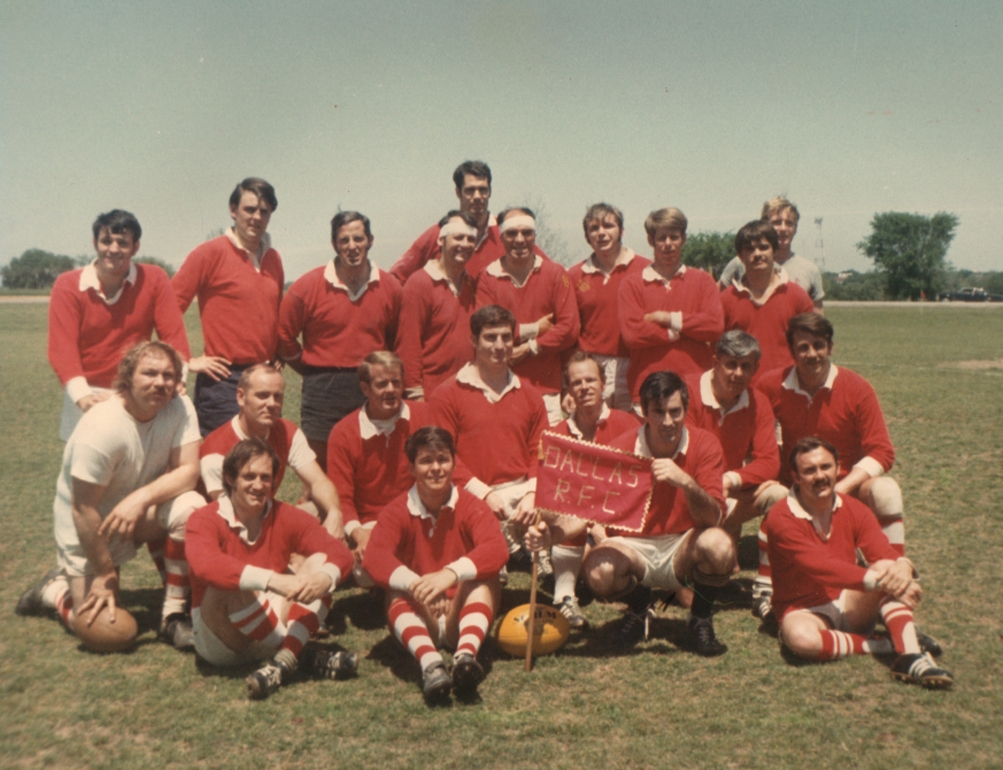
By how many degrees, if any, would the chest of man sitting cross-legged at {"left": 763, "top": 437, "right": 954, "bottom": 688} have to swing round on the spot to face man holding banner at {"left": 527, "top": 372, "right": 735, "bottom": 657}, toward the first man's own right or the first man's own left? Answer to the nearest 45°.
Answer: approximately 135° to the first man's own right

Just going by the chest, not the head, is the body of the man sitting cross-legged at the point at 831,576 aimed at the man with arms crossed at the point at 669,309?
no

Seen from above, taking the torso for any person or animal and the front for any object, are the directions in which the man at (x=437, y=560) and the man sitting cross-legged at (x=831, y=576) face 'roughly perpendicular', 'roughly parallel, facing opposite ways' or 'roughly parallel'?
roughly parallel

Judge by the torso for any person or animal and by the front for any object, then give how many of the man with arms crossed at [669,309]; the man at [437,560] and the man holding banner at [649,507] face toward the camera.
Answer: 3

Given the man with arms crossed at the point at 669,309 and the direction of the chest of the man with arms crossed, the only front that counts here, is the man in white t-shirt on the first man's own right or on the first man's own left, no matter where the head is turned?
on the first man's own right

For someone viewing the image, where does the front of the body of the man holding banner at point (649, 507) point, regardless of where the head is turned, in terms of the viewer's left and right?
facing the viewer

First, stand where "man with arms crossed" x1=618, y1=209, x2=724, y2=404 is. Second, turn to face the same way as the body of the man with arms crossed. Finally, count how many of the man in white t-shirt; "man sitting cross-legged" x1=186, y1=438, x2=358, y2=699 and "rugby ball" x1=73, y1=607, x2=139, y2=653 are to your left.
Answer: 0

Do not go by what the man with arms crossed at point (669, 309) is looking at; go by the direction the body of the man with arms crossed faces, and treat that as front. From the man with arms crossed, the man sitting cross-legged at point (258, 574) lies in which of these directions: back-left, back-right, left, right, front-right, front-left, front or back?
front-right

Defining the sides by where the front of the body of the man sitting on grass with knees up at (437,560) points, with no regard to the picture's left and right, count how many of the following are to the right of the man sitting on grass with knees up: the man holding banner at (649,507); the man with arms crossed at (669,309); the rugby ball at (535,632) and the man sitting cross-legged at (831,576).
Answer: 0

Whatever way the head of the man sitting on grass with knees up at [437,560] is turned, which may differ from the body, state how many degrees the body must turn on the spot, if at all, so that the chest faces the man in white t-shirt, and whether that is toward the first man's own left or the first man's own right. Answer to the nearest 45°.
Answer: approximately 90° to the first man's own right

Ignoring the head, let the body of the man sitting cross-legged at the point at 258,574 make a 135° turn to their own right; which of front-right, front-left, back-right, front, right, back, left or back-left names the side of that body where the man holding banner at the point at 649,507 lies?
back

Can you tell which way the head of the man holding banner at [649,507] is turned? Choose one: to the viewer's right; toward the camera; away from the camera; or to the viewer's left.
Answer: toward the camera

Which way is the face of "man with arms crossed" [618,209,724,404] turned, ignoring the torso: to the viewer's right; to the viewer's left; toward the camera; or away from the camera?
toward the camera

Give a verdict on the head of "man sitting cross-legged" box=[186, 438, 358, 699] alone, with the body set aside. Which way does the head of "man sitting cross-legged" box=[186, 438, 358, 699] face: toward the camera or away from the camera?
toward the camera

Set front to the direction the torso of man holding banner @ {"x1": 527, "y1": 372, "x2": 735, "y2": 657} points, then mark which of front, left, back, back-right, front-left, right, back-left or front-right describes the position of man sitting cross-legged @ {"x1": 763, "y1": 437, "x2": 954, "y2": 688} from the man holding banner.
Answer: left

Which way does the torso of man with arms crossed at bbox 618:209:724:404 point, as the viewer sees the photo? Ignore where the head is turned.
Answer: toward the camera

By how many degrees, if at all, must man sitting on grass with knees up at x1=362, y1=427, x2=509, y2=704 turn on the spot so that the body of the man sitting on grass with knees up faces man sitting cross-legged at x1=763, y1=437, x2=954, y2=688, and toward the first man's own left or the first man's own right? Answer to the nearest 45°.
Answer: approximately 90° to the first man's own left

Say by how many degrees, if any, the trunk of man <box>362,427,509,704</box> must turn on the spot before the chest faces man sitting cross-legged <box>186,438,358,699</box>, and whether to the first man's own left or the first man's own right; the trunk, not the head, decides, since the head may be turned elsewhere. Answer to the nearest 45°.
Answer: approximately 90° to the first man's own right

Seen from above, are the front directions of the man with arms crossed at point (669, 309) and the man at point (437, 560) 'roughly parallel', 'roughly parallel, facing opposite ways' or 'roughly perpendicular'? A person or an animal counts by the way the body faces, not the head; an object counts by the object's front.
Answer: roughly parallel

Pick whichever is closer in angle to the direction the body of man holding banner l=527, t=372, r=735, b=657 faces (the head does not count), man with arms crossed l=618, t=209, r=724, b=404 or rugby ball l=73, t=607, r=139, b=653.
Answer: the rugby ball

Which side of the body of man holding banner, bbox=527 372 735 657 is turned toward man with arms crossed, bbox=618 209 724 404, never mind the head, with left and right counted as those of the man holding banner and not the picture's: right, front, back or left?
back
